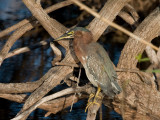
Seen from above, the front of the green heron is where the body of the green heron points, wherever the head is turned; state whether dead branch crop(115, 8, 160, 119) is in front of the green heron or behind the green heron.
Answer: behind

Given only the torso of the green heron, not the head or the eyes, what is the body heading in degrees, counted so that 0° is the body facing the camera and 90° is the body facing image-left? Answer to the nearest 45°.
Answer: approximately 90°
